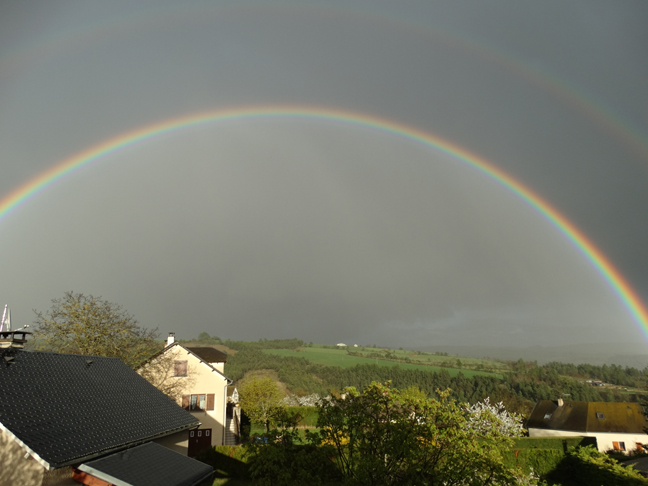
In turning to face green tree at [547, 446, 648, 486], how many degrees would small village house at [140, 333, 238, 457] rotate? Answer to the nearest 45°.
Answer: approximately 45° to its left

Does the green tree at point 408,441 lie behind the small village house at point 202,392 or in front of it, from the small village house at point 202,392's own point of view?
in front

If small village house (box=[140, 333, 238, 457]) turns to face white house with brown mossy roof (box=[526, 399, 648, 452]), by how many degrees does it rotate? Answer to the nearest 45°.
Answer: approximately 90° to its left

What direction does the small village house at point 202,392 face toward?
toward the camera

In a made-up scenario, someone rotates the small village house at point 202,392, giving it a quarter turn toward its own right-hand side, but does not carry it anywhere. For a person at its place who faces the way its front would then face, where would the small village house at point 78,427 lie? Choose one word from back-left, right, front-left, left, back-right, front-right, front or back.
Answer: left

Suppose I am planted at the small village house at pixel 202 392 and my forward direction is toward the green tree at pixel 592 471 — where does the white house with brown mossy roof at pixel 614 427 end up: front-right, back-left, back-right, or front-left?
front-left
